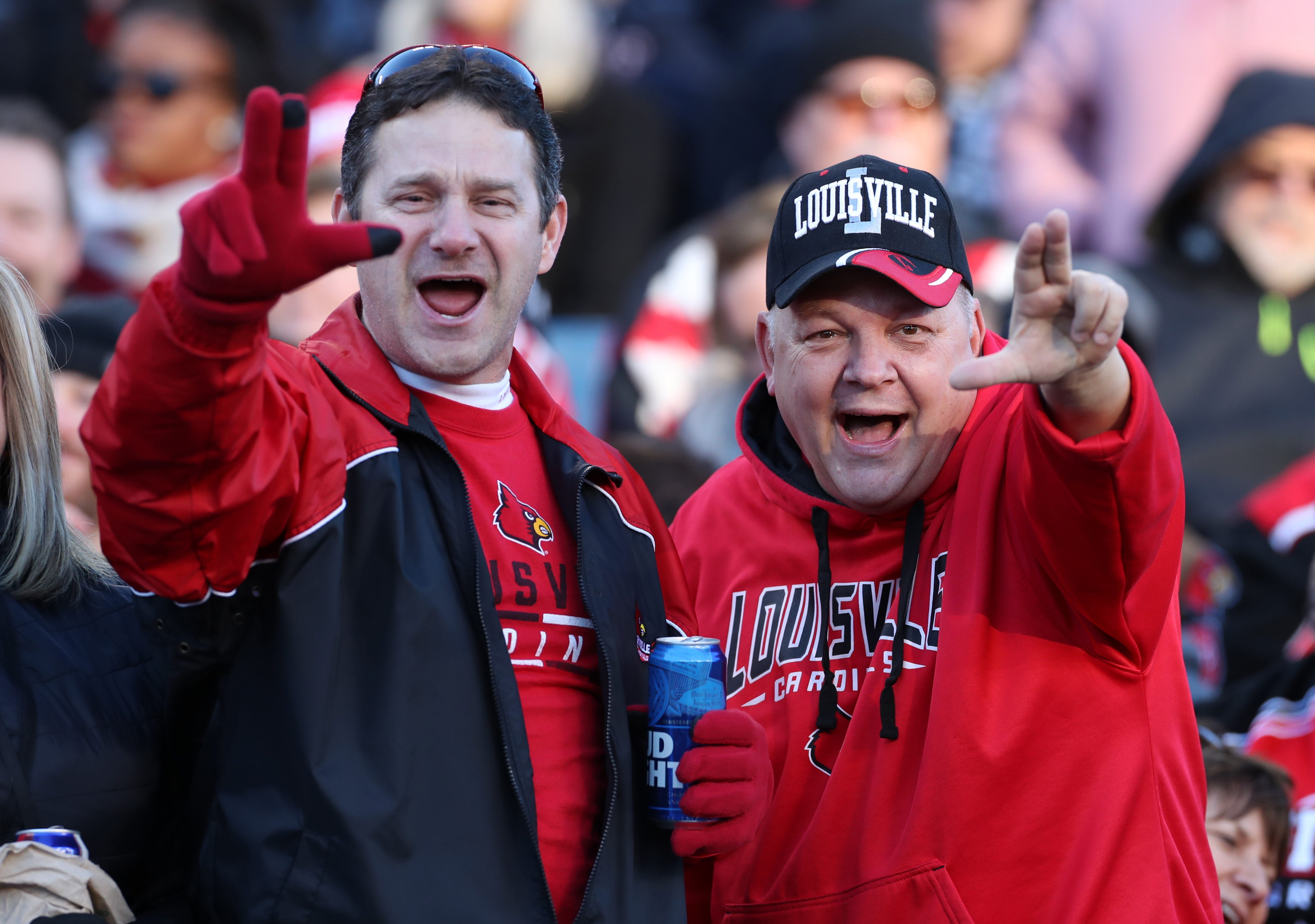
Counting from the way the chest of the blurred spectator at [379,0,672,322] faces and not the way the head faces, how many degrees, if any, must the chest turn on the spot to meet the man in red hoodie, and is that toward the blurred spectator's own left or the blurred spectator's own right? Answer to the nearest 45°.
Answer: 0° — they already face them

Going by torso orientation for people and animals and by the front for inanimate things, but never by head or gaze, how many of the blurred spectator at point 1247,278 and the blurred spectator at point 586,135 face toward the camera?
2

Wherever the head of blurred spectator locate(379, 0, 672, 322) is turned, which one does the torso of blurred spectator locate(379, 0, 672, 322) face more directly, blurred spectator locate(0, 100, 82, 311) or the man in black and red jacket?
the man in black and red jacket

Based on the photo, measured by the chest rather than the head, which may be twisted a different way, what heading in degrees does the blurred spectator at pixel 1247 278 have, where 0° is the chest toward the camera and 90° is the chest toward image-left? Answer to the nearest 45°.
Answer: approximately 0°

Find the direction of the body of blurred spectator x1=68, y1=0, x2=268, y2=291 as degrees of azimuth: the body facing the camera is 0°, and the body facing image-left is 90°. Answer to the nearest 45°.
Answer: approximately 45°

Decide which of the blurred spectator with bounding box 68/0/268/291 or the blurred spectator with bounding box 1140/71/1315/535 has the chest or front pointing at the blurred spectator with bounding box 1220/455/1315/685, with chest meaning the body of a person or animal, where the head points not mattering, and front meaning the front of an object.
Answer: the blurred spectator with bounding box 1140/71/1315/535

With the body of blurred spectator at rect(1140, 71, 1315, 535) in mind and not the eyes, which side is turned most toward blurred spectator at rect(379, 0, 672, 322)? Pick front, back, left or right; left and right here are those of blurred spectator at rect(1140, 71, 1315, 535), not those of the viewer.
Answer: right

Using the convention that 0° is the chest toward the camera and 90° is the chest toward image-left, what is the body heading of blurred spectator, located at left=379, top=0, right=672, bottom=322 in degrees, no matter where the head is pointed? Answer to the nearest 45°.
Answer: approximately 0°
